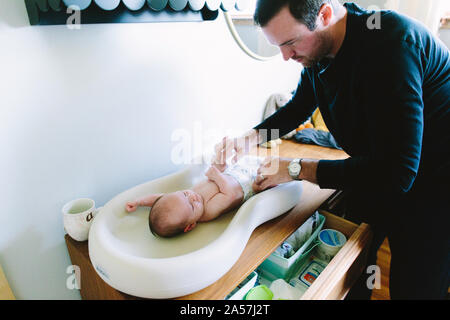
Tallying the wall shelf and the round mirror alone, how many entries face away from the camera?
0

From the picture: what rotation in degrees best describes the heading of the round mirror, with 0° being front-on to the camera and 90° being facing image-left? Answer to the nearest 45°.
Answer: approximately 315°

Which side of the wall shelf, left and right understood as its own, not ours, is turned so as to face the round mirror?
left
